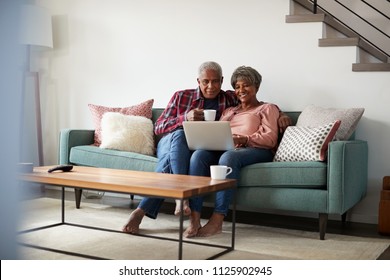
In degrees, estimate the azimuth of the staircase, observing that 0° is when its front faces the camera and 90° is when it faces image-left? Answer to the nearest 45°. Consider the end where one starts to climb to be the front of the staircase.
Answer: approximately 270°

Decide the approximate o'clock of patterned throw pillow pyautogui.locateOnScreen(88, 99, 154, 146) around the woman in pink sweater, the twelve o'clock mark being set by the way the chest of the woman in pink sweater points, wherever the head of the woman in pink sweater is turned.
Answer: The patterned throw pillow is roughly at 3 o'clock from the woman in pink sweater.

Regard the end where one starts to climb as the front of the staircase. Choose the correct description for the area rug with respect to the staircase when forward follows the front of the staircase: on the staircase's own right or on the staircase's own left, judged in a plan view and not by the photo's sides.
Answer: on the staircase's own right

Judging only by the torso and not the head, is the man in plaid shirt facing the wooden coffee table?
yes

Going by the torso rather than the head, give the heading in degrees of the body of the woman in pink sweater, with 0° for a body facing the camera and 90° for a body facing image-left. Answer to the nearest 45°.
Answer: approximately 45°

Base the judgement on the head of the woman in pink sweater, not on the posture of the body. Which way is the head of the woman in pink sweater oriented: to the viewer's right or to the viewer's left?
to the viewer's left

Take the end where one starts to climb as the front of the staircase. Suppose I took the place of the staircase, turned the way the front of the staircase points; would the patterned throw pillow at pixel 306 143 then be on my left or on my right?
on my right

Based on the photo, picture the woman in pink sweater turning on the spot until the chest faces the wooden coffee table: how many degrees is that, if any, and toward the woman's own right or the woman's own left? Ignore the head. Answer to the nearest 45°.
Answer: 0° — they already face it
